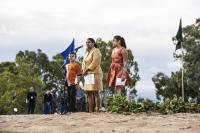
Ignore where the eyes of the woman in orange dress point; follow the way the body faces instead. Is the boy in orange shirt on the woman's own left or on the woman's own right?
on the woman's own right

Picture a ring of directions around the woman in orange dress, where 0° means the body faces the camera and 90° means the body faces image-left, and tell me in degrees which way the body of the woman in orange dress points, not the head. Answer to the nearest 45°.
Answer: approximately 45°
